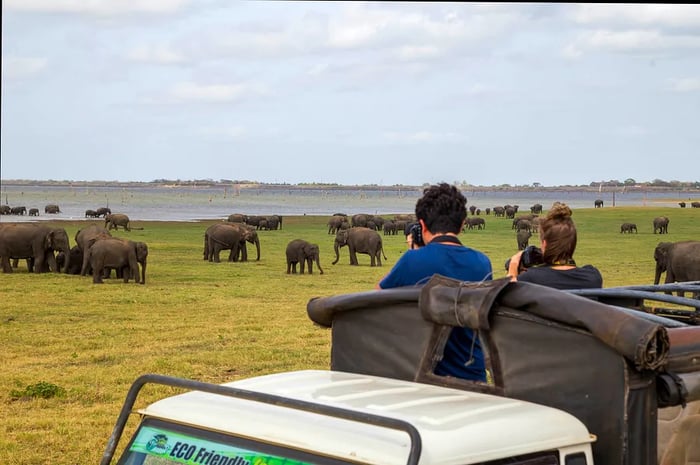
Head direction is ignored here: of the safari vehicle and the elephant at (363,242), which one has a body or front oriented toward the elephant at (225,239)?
the elephant at (363,242)

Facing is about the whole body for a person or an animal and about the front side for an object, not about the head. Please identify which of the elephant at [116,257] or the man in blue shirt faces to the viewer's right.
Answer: the elephant

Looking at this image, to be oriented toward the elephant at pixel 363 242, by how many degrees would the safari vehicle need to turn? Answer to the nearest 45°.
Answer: approximately 135° to its right

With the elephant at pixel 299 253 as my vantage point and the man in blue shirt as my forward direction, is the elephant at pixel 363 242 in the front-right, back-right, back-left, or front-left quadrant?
back-left

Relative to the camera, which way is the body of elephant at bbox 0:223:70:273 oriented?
to the viewer's right

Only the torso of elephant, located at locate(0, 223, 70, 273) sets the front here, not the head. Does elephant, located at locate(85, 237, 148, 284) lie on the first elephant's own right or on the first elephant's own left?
on the first elephant's own right

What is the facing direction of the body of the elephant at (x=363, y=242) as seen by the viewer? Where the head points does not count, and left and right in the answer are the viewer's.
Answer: facing to the left of the viewer

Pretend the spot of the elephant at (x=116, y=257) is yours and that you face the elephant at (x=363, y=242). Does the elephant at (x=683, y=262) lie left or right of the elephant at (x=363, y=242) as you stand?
right

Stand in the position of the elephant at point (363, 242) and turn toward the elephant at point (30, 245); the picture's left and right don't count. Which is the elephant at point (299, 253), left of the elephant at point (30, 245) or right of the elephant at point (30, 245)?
left

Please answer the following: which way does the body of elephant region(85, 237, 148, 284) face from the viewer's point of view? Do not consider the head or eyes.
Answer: to the viewer's right

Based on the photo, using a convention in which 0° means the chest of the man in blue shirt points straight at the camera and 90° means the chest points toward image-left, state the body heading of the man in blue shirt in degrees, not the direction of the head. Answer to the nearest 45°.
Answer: approximately 135°

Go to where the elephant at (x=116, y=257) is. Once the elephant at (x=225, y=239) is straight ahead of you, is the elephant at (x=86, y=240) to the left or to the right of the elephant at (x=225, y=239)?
left
